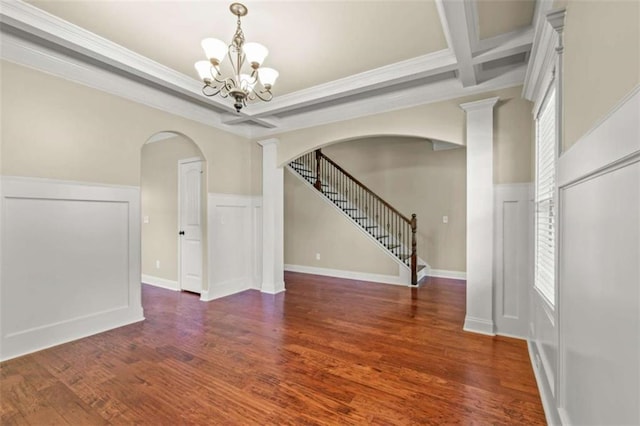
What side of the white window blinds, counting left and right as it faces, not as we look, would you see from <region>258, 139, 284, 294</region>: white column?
front

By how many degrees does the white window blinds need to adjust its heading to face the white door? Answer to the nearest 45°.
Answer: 0° — it already faces it

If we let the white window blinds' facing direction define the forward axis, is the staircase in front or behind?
in front

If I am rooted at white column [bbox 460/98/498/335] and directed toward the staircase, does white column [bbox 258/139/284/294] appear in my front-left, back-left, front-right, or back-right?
front-left

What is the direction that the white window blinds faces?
to the viewer's left

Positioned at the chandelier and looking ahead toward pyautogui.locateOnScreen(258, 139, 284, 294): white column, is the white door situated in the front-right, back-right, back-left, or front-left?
front-left

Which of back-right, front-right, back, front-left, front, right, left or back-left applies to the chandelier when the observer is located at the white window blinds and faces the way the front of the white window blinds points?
front-left

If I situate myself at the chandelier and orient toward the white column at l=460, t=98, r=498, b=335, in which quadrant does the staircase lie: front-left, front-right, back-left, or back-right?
front-left

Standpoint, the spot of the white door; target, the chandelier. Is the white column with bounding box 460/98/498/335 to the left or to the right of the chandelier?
left
